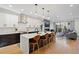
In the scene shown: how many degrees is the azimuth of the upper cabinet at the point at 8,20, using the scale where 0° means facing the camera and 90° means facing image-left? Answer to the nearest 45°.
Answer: approximately 315°
